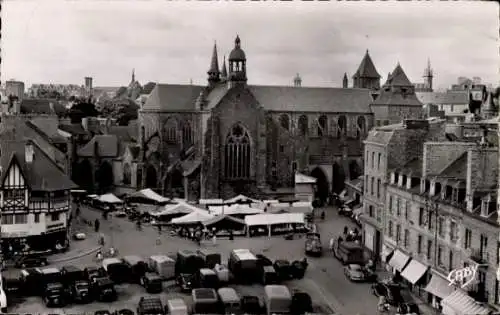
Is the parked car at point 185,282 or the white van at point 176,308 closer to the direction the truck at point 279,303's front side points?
the parked car

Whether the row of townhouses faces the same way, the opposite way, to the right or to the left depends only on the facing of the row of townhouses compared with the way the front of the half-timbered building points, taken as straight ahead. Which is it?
to the right

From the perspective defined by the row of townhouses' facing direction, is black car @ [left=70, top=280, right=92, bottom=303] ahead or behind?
ahead

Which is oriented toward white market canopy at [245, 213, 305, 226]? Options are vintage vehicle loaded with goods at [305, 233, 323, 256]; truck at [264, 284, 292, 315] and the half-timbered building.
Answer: the truck

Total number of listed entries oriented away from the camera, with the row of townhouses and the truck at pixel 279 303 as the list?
1

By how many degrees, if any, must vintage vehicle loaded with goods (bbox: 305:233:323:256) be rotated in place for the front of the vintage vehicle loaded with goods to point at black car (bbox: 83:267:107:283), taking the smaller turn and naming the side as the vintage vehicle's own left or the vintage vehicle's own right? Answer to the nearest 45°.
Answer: approximately 45° to the vintage vehicle's own right

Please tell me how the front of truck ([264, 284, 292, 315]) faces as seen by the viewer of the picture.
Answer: facing away from the viewer

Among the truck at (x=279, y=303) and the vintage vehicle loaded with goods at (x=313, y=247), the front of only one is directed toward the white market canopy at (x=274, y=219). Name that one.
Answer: the truck

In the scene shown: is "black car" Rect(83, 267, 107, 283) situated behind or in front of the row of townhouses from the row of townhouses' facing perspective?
in front

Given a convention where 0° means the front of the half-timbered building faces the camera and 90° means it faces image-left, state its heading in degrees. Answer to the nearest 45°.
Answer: approximately 0°

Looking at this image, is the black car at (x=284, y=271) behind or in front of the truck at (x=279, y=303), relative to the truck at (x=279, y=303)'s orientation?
in front

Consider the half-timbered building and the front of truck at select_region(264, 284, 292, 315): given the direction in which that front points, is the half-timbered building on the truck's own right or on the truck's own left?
on the truck's own left
